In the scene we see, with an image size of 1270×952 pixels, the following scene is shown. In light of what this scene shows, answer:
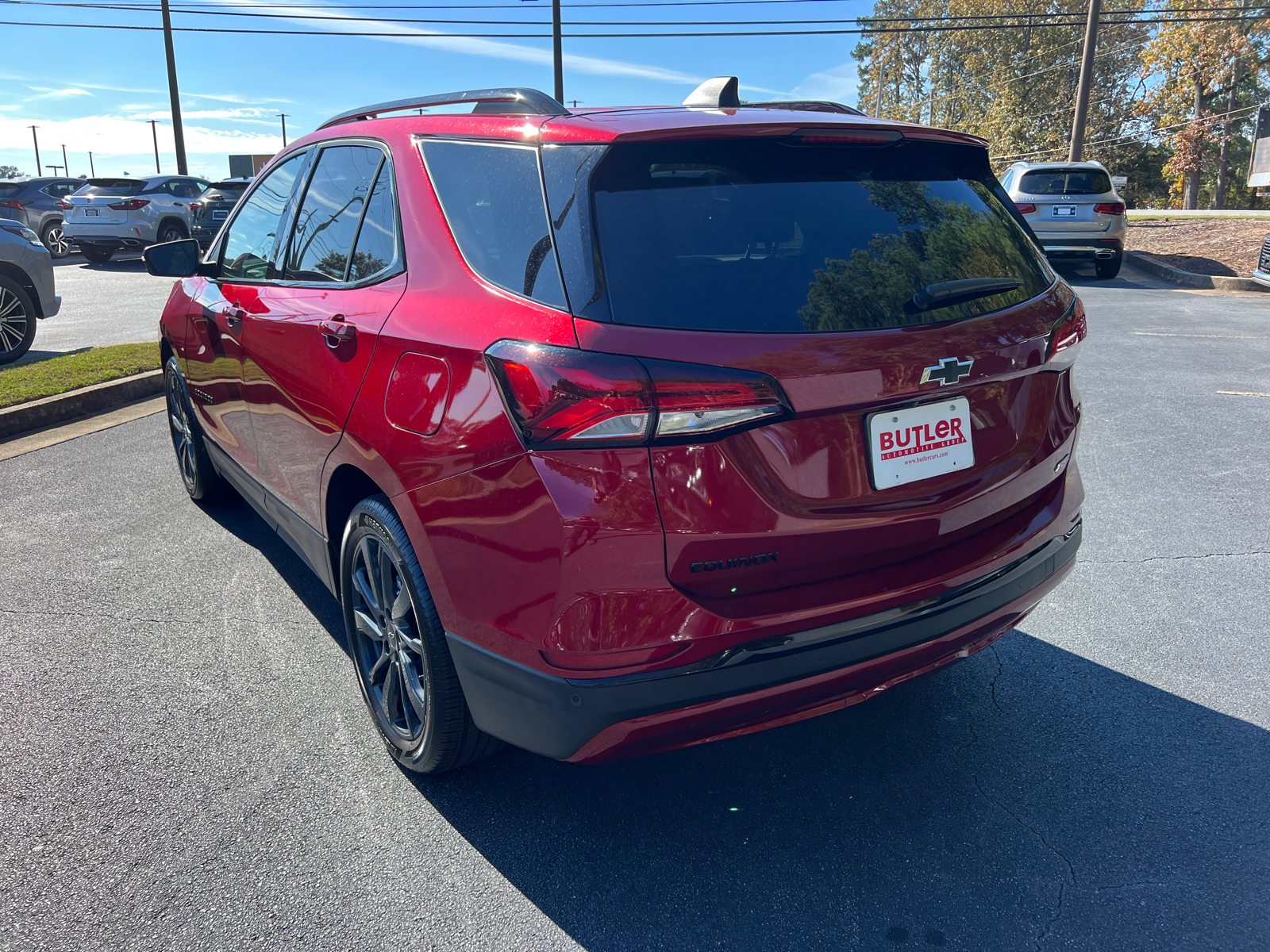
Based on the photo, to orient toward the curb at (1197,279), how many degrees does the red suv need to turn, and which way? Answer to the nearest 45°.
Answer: approximately 90° to its right

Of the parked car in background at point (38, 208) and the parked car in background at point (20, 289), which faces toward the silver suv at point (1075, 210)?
the parked car in background at point (20, 289)

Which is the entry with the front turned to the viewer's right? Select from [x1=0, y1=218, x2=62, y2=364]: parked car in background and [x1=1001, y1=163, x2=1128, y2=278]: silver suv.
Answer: the parked car in background

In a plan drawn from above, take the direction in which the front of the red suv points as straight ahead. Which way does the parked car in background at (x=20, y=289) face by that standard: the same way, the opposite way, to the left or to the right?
to the right

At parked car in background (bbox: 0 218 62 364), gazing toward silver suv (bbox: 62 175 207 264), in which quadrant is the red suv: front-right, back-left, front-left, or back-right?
back-right

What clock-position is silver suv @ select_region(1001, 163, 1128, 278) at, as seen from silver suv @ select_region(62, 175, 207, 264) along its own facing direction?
silver suv @ select_region(1001, 163, 1128, 278) is roughly at 3 o'clock from silver suv @ select_region(62, 175, 207, 264).

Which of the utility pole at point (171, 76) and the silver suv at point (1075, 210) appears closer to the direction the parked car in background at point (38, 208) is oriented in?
the utility pole

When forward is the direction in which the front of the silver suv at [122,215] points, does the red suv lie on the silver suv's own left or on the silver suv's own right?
on the silver suv's own right

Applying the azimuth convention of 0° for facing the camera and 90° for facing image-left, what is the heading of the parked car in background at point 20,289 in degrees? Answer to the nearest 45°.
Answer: approximately 270°

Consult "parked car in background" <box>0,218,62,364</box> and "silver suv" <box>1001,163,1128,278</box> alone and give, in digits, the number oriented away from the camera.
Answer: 1

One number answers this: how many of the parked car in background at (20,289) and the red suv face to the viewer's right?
1

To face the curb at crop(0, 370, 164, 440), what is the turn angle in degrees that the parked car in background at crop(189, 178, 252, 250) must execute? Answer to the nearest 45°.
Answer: approximately 135° to its right

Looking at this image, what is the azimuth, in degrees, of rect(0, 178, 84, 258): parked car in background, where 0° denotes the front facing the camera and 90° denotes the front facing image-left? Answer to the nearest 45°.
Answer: approximately 225°

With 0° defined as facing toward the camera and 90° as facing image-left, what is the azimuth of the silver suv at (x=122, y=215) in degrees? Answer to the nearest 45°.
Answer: approximately 225°
